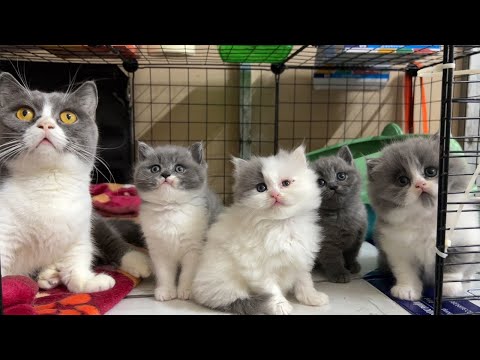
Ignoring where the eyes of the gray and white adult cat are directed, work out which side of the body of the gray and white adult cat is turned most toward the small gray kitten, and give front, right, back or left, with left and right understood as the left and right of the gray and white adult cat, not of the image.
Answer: left

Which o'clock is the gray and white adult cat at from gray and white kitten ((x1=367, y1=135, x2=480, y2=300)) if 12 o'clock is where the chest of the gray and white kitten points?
The gray and white adult cat is roughly at 2 o'clock from the gray and white kitten.

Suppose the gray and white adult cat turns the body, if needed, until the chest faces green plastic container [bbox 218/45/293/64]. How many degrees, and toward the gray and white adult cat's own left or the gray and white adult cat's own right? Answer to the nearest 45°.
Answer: approximately 135° to the gray and white adult cat's own left

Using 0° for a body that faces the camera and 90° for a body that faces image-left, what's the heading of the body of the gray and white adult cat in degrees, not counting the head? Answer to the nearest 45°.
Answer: approximately 0°

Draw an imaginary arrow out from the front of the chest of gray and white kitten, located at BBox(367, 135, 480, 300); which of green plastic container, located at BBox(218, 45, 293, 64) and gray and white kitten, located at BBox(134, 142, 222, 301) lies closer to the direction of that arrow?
the gray and white kitten

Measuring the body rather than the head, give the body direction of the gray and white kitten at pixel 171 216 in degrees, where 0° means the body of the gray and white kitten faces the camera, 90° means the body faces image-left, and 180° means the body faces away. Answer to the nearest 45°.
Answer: approximately 0°

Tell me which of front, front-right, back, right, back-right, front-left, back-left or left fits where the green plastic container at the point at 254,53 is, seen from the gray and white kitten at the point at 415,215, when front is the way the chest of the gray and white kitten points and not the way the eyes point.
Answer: back-right
